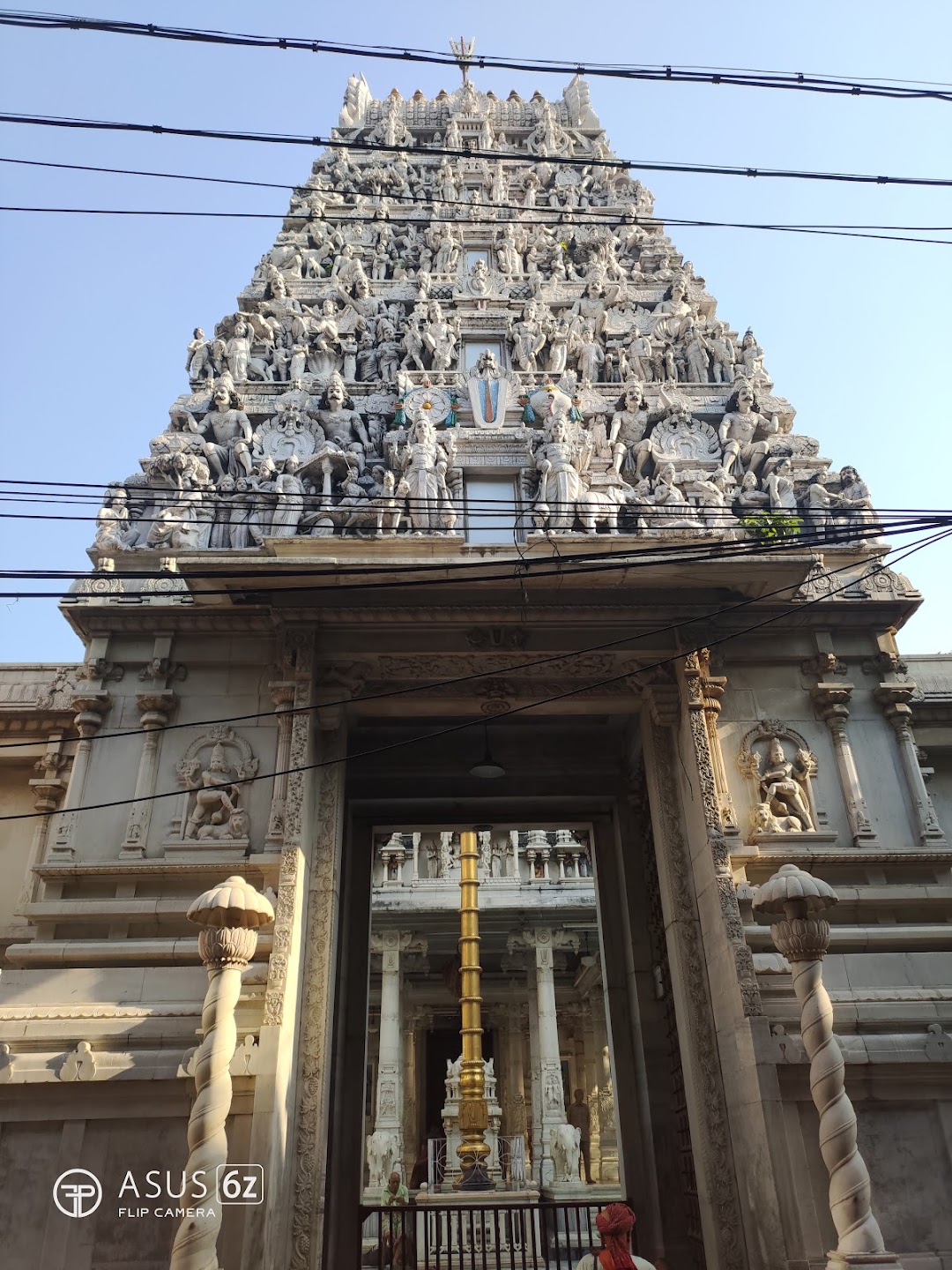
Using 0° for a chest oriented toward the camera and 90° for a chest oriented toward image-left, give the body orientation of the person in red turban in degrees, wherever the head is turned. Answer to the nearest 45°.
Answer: approximately 180°

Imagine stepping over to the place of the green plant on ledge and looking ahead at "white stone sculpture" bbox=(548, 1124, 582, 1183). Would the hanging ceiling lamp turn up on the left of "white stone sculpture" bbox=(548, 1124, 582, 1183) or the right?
left

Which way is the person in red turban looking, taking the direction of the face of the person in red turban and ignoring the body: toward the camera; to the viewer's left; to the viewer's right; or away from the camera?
away from the camera

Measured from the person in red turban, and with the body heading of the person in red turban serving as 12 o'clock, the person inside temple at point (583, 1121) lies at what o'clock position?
The person inside temple is roughly at 12 o'clock from the person in red turban.

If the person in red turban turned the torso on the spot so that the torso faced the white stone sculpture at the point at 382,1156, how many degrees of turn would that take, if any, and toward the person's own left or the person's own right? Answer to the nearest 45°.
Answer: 0° — they already face it

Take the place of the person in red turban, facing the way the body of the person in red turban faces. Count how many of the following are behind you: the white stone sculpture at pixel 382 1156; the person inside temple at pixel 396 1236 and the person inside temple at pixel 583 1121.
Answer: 0

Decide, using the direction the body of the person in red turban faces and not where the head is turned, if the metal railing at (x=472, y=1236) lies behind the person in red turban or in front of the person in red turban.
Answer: in front

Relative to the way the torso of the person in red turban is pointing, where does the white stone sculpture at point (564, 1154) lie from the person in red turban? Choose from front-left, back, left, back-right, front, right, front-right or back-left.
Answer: front

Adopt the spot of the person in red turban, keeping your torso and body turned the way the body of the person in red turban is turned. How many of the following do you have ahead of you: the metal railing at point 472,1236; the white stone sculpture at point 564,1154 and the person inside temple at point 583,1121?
3

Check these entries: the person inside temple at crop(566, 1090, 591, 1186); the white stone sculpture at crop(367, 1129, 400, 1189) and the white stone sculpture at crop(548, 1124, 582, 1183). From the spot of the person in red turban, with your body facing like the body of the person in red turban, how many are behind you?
0

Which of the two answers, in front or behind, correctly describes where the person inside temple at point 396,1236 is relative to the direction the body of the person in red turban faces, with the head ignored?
in front

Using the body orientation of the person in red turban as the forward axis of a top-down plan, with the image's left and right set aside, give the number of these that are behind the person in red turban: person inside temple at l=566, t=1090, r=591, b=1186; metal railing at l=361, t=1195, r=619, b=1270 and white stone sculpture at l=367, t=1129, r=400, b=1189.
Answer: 0
